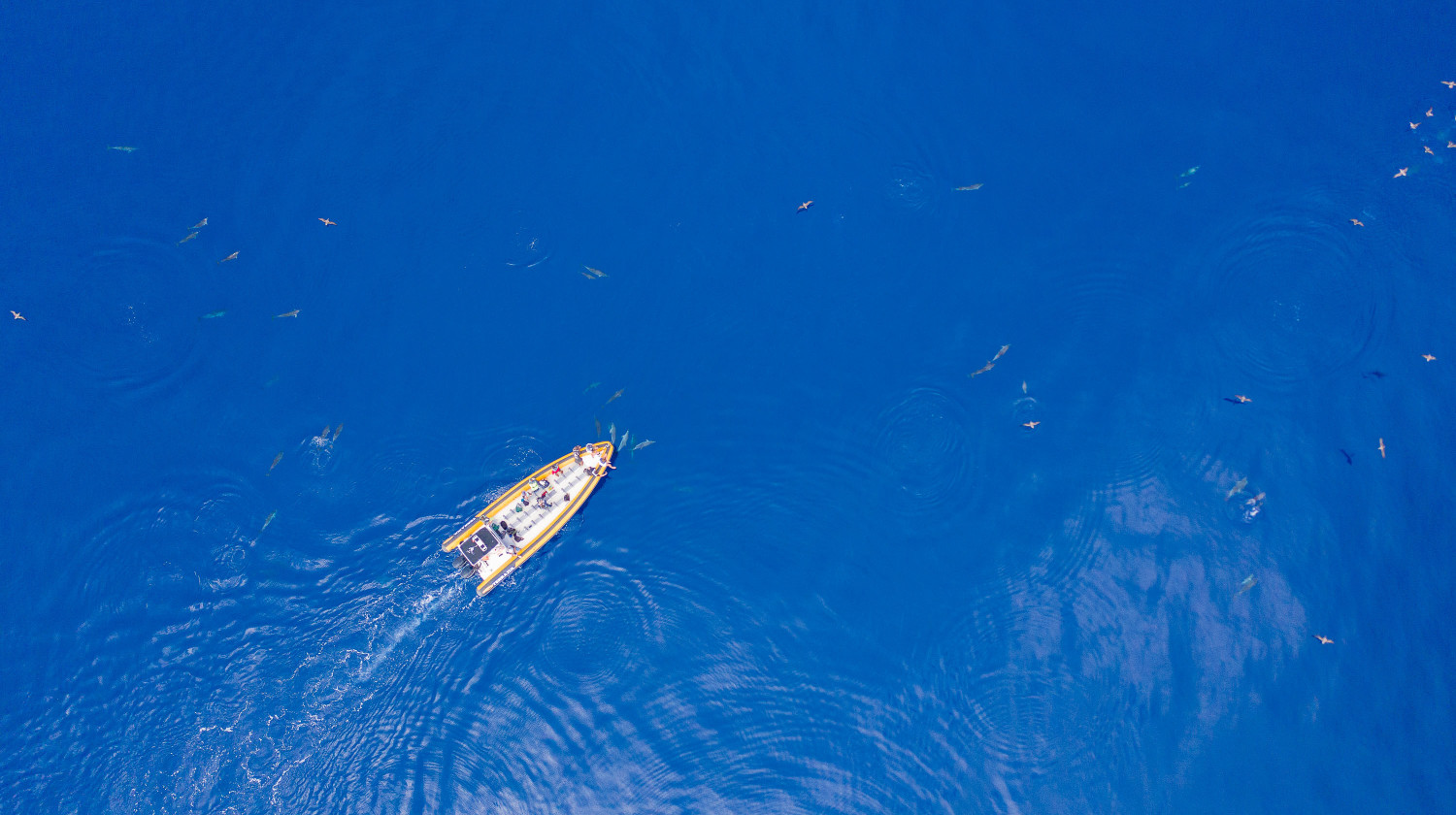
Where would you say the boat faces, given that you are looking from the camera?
facing away from the viewer and to the right of the viewer
